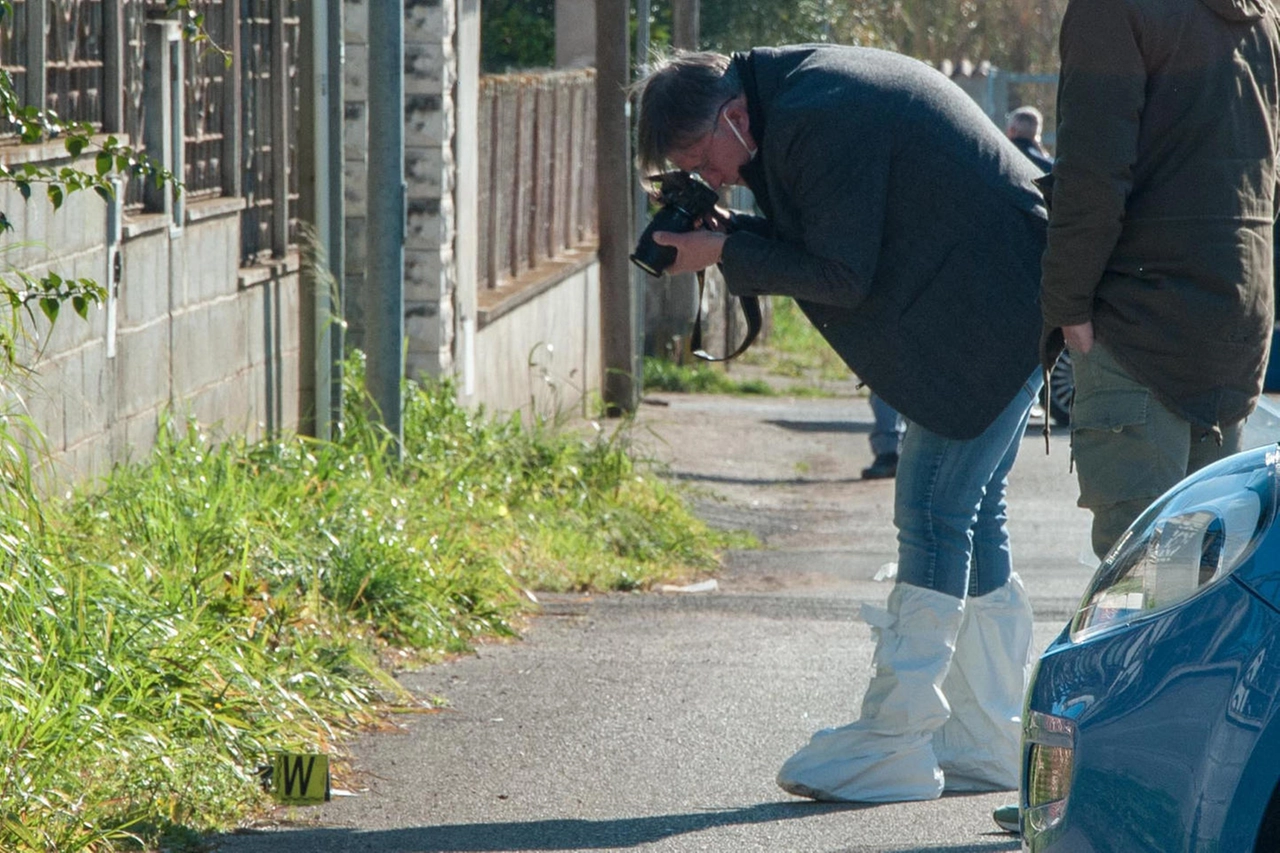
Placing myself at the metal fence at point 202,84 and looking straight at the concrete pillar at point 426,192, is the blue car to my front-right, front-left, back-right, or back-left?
back-right

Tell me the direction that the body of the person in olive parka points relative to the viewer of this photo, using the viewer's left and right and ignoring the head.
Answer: facing away from the viewer and to the left of the viewer

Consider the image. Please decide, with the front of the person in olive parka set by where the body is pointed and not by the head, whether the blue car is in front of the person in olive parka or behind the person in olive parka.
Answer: behind

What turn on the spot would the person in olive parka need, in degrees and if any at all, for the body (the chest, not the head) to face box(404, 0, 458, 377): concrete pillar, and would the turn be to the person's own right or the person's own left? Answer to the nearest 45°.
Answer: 0° — they already face it

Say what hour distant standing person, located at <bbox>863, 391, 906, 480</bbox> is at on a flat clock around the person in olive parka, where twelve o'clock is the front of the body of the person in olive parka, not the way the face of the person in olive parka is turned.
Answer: The distant standing person is roughly at 1 o'clock from the person in olive parka.

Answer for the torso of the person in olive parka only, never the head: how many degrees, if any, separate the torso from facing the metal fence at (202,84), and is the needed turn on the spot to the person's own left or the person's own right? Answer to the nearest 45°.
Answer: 0° — they already face it
